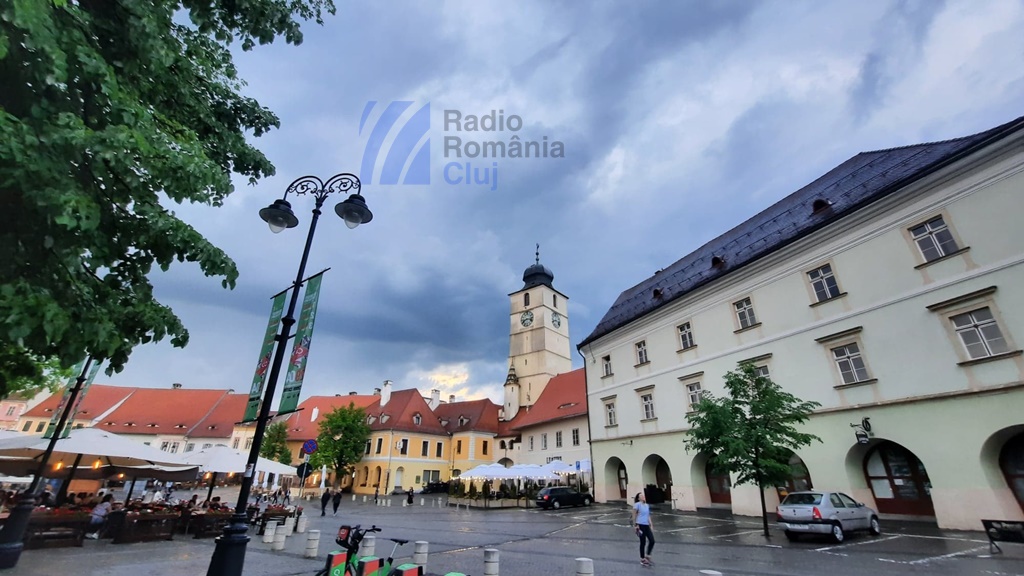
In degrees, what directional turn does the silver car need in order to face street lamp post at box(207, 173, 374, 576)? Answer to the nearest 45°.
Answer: approximately 180°

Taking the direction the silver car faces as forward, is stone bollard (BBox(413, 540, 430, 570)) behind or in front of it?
behind

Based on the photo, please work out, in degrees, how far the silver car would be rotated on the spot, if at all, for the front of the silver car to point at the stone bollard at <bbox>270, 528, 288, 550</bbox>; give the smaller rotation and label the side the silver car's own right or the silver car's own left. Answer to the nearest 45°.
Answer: approximately 180°

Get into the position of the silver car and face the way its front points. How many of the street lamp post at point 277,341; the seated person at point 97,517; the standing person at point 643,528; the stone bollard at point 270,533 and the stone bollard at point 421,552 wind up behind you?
5

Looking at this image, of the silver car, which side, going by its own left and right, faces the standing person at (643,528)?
back

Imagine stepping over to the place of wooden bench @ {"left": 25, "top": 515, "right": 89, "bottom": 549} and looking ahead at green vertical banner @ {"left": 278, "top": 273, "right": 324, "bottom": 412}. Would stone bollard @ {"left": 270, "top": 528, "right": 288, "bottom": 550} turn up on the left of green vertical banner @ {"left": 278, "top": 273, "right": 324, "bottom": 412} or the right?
left

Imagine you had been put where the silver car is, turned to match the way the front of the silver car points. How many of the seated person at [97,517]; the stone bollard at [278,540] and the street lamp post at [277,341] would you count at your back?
3

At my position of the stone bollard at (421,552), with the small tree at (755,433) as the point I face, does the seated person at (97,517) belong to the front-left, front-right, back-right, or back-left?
back-left

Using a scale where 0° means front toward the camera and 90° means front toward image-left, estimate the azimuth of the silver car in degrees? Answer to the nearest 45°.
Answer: approximately 225°
